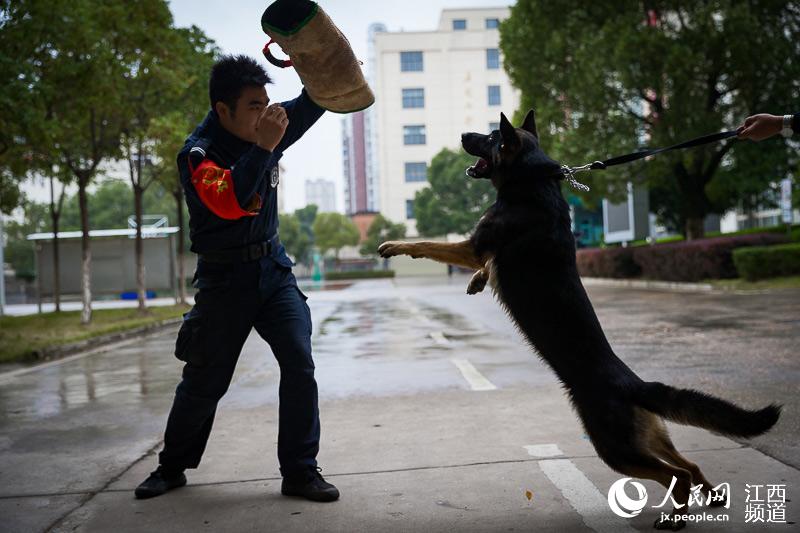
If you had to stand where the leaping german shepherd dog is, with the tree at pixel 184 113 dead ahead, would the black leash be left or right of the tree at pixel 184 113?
right

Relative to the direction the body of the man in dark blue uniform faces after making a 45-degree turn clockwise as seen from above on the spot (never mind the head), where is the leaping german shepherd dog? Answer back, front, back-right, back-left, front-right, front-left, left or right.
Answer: front-left

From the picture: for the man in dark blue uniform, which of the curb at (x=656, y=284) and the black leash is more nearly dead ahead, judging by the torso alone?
the black leash

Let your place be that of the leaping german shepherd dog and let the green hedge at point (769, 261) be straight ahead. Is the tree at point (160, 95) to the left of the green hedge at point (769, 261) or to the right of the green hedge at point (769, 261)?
left

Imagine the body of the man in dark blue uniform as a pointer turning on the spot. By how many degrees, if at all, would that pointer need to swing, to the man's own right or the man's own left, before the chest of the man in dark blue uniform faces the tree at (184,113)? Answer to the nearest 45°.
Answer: approximately 135° to the man's own left

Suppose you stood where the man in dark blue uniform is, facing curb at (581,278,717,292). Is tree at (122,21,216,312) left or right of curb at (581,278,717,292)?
left

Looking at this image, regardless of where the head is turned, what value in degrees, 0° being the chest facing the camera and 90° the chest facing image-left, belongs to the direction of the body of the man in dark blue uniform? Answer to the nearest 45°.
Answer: approximately 315°

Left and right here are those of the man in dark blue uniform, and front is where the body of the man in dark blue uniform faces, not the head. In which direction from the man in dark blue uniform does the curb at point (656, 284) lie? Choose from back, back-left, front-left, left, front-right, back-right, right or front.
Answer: left

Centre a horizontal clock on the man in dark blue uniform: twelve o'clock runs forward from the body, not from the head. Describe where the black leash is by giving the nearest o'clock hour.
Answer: The black leash is roughly at 11 o'clock from the man in dark blue uniform.

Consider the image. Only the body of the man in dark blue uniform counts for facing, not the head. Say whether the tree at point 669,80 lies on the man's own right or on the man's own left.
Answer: on the man's own left

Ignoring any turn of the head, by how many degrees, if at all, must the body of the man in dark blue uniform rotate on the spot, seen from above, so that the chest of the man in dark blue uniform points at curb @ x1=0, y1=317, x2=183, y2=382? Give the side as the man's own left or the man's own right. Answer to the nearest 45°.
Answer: approximately 135° to the man's own left

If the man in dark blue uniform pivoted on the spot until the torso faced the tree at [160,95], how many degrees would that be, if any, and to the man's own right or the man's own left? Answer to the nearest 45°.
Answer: approximately 135° to the man's own left
